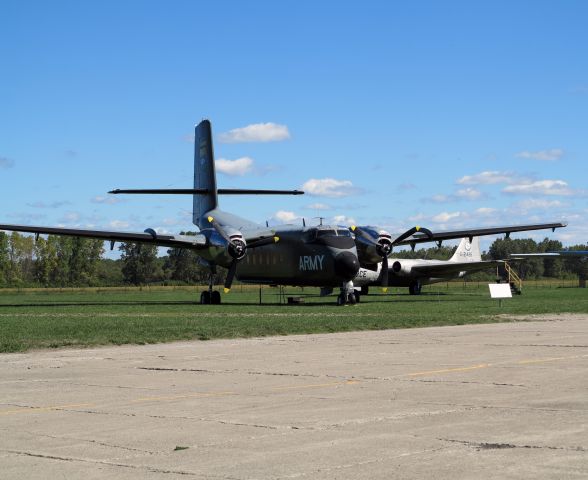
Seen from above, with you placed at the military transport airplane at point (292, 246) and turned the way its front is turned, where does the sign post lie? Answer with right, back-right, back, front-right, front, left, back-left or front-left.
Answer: front
